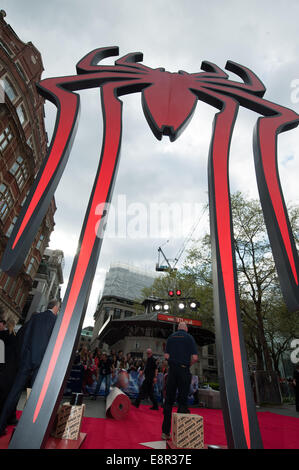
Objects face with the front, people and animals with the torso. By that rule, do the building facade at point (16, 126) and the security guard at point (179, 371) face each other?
no

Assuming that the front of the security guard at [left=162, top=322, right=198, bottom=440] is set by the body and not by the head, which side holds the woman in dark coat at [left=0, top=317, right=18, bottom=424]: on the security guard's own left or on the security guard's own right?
on the security guard's own left

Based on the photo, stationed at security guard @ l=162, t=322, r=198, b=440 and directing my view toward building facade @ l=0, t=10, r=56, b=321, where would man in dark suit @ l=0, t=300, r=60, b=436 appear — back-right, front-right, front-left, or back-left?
front-left

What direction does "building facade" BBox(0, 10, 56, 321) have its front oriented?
to the viewer's right

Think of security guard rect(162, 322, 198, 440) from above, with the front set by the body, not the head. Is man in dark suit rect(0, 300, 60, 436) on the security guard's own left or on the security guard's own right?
on the security guard's own left

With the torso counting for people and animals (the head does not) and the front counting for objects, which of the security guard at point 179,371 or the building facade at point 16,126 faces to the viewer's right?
the building facade

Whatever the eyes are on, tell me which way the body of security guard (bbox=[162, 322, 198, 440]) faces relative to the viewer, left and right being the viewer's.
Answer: facing away from the viewer
